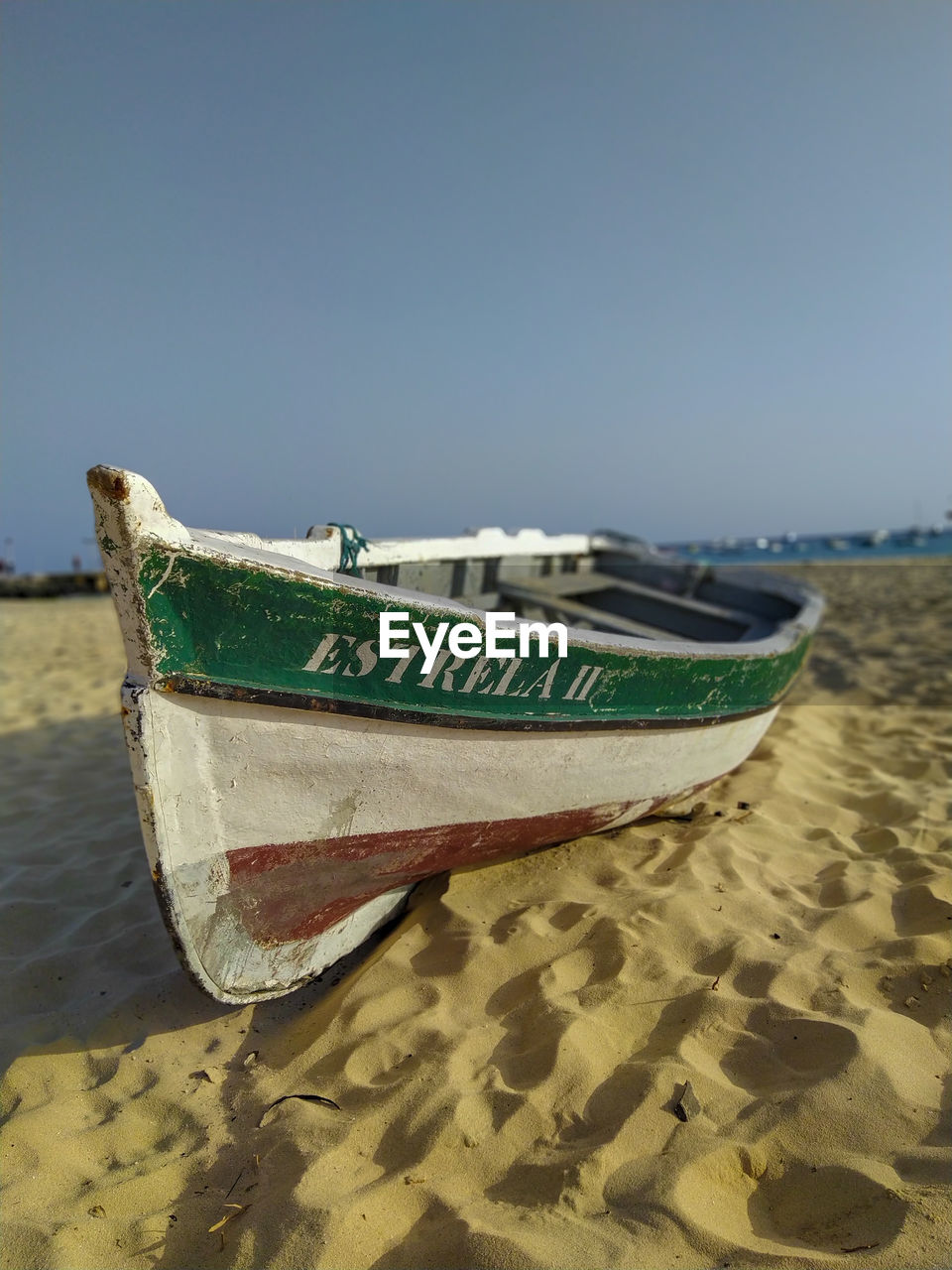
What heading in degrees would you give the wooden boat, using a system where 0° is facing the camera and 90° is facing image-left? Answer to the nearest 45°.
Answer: approximately 45°
